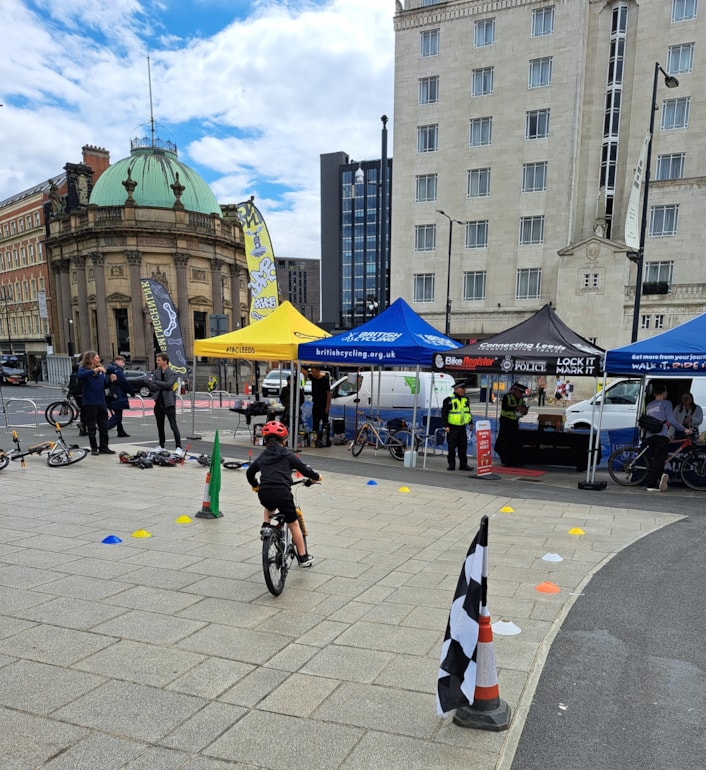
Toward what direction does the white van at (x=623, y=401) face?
to the viewer's left

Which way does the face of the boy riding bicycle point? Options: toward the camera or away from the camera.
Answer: away from the camera

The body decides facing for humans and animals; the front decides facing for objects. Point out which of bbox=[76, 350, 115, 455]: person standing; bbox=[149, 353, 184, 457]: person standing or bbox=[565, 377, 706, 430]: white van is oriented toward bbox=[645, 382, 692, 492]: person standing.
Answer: bbox=[76, 350, 115, 455]: person standing

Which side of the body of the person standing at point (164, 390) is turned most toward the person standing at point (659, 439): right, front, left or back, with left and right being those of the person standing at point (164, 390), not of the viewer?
left

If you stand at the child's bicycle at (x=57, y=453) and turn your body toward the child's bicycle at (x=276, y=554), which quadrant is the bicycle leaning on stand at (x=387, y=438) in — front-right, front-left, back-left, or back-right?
front-left

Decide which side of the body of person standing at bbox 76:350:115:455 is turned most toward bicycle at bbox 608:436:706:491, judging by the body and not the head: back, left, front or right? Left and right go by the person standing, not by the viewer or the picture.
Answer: front

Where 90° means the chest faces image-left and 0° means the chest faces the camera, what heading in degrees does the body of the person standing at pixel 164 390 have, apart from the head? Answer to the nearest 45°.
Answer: approximately 45°

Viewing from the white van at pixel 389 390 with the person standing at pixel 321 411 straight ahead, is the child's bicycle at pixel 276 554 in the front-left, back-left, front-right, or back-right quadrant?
front-left

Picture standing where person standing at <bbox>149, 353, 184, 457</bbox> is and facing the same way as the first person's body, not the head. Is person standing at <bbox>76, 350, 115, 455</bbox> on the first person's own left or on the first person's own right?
on the first person's own right

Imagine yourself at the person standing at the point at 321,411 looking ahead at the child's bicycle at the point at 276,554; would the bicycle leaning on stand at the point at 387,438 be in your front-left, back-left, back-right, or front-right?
front-left

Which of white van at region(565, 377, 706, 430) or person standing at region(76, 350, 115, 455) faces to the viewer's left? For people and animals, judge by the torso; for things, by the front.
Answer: the white van

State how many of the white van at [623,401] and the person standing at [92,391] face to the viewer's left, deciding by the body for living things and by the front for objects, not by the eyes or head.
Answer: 1

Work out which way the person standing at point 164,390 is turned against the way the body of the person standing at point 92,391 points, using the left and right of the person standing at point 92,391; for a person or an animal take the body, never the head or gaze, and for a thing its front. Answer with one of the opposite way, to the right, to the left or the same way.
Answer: to the right

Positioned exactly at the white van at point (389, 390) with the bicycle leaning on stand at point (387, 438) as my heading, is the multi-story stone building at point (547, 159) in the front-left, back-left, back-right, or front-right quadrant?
back-left
